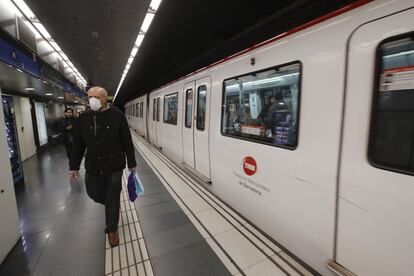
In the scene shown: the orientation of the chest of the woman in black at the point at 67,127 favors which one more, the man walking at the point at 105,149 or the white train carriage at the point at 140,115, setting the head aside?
the man walking

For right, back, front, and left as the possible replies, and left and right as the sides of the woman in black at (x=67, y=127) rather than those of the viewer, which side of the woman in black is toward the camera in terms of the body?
front

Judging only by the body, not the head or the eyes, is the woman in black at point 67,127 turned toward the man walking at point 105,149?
yes

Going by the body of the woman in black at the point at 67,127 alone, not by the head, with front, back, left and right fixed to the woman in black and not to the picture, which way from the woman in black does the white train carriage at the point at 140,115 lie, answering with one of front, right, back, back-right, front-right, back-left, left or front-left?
back-left
